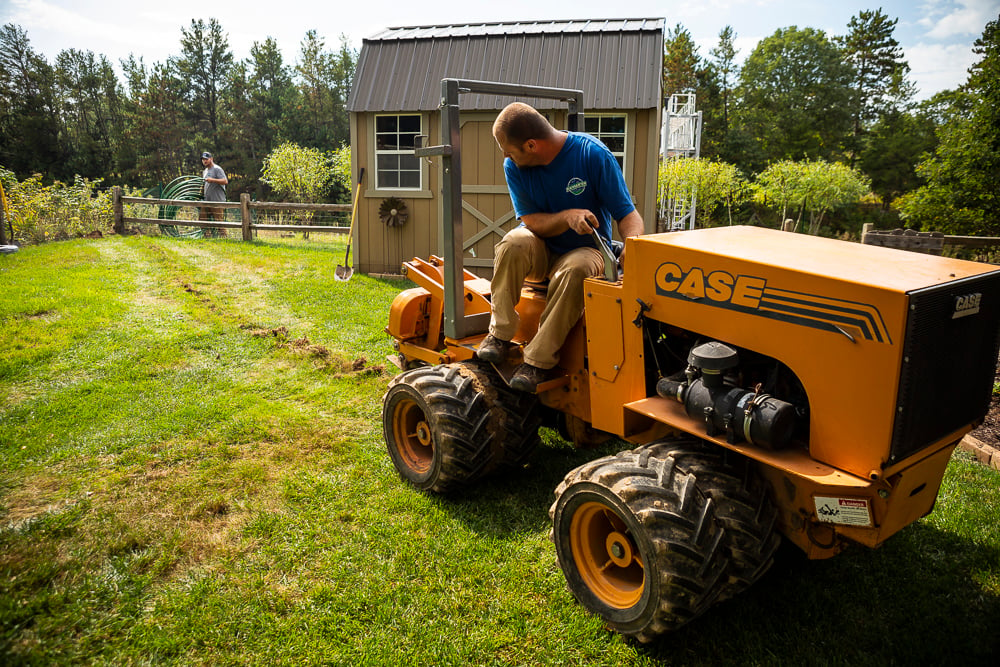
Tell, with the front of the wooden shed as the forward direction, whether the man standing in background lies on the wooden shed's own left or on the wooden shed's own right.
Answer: on the wooden shed's own right

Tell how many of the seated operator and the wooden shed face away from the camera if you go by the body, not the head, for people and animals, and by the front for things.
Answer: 0

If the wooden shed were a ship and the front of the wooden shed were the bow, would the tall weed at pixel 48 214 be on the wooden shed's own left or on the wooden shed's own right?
on the wooden shed's own right

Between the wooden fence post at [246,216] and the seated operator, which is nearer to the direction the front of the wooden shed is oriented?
the seated operator

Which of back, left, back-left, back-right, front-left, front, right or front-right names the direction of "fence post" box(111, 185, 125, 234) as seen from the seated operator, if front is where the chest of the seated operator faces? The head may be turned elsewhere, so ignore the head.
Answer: right

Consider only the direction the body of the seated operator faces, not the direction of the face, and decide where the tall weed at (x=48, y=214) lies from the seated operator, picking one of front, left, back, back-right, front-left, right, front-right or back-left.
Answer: right

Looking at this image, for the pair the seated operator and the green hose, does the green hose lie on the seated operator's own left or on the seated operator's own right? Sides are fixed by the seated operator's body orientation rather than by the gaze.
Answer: on the seated operator's own right

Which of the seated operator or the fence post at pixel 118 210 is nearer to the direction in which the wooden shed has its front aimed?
the seated operator

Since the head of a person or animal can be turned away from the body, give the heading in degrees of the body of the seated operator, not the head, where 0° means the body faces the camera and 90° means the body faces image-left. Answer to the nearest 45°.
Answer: approximately 45°

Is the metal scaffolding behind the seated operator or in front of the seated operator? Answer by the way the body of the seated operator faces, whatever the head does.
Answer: behind

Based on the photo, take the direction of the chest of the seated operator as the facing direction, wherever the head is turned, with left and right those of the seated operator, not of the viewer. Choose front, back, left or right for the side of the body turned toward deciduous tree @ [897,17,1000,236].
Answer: back

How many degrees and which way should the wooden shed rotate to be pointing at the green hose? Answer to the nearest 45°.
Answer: approximately 135° to its right

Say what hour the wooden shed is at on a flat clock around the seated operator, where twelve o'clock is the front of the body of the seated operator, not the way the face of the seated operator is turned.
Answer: The wooden shed is roughly at 4 o'clock from the seated operator.

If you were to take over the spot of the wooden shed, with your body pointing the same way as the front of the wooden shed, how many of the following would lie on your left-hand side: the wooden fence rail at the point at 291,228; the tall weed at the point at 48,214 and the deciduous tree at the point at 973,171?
1

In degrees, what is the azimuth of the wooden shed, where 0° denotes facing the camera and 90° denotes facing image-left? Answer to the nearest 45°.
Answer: approximately 0°
